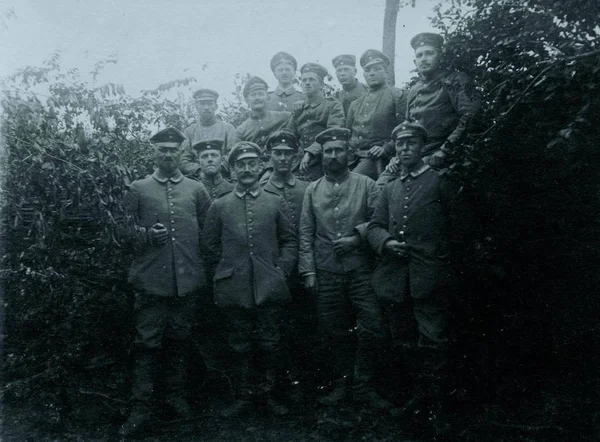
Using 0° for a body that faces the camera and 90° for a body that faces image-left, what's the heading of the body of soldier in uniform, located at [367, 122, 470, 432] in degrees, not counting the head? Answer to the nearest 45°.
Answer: approximately 45°

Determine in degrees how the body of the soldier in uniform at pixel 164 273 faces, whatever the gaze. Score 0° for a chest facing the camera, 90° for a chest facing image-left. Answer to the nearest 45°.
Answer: approximately 0°

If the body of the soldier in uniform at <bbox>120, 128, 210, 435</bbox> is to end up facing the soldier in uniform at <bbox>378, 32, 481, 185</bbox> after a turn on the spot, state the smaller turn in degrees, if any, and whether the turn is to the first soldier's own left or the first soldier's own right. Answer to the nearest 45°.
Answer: approximately 90° to the first soldier's own left

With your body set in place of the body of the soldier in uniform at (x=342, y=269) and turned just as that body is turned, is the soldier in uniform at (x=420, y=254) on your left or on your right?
on your left

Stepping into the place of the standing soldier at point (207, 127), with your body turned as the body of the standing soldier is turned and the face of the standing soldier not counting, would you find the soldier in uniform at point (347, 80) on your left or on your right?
on your left
